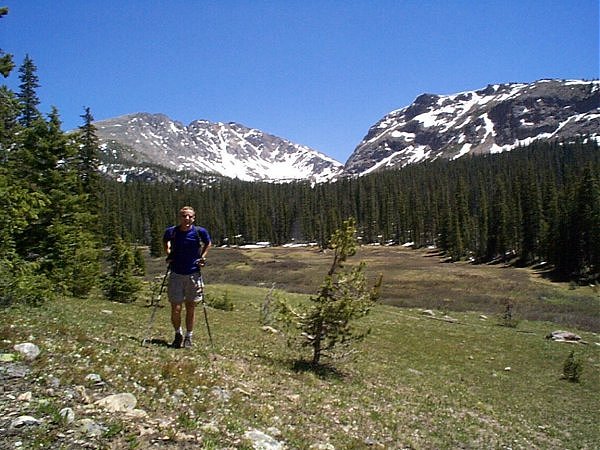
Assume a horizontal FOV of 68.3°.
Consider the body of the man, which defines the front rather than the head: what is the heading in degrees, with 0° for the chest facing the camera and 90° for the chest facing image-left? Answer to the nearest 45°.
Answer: approximately 0°

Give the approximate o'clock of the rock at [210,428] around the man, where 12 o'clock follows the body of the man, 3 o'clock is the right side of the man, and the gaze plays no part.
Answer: The rock is roughly at 12 o'clock from the man.

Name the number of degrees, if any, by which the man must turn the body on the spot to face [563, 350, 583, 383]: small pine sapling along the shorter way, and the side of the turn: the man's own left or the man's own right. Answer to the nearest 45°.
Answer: approximately 90° to the man's own left

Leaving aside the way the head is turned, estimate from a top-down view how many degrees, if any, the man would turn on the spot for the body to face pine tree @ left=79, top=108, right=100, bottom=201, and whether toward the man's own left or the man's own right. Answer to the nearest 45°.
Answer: approximately 180°

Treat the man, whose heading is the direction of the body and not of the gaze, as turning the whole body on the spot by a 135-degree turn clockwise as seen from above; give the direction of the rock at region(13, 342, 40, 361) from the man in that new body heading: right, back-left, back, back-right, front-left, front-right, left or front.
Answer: left

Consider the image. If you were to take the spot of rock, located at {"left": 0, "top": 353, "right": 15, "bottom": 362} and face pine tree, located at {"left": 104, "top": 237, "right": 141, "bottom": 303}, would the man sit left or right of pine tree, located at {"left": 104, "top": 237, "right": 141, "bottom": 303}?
right

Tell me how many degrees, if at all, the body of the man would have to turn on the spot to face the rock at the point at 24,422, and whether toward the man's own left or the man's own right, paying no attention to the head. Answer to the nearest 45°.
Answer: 0° — they already face it

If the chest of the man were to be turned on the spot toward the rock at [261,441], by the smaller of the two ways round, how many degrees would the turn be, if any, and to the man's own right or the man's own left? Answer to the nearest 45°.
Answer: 0° — they already face it
